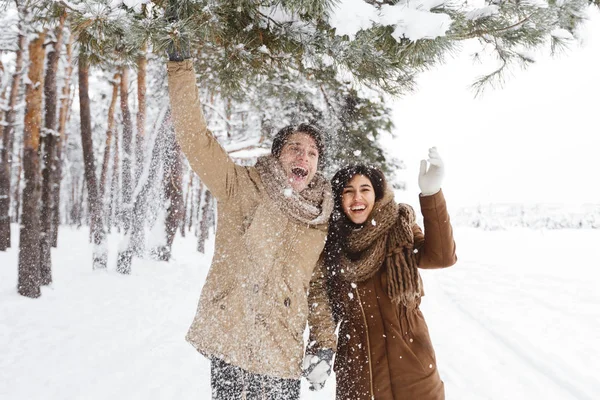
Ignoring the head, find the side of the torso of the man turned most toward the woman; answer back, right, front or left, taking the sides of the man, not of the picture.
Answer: left

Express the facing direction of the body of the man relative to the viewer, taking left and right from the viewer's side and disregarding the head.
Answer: facing the viewer

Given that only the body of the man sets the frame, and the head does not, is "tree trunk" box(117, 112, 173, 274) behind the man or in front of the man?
behind

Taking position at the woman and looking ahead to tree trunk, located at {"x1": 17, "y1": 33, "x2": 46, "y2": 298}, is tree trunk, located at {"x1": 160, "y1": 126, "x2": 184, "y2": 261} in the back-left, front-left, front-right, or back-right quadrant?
front-right

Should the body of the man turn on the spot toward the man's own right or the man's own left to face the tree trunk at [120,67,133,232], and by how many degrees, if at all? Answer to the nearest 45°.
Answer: approximately 180°

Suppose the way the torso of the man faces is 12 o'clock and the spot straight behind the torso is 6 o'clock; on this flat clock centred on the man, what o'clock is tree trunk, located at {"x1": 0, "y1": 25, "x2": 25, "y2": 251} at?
The tree trunk is roughly at 5 o'clock from the man.

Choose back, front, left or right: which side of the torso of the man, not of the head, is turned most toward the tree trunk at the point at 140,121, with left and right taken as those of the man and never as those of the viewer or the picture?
back
